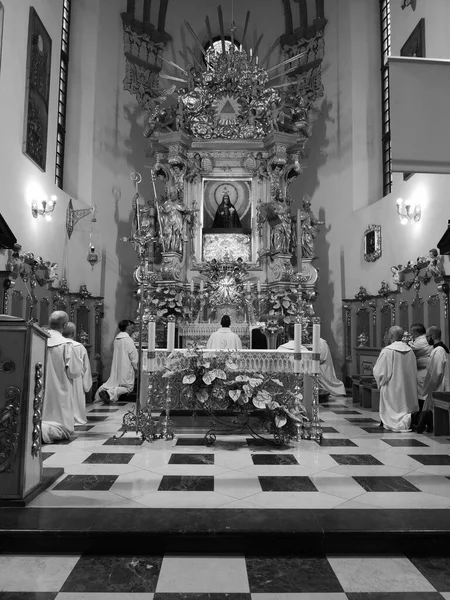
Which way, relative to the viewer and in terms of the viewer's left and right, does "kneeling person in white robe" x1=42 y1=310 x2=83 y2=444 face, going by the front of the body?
facing away from the viewer and to the right of the viewer

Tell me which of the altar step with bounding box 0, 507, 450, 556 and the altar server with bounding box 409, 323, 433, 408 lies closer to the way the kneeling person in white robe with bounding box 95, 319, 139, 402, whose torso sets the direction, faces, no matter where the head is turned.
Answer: the altar server

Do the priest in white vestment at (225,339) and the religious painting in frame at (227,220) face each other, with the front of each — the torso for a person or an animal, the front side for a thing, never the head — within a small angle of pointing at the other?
yes

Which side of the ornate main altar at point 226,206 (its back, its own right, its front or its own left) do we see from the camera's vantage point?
front

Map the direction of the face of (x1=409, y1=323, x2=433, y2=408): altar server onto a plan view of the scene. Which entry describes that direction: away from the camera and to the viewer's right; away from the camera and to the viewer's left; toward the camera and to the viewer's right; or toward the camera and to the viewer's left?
away from the camera and to the viewer's left

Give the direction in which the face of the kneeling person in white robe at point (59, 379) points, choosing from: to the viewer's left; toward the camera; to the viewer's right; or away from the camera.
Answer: away from the camera

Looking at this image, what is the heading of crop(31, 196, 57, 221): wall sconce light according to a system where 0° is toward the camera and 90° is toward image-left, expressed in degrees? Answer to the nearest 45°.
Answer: approximately 315°

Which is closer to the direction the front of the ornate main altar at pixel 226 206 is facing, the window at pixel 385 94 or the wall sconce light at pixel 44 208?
the wall sconce light

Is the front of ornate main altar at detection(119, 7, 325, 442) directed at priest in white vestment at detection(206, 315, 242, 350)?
yes

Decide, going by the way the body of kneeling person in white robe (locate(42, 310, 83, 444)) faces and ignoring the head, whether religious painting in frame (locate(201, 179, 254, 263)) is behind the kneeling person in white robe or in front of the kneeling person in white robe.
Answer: in front

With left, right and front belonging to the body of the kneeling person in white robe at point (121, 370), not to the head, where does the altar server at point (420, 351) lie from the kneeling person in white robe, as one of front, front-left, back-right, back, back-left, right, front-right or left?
right

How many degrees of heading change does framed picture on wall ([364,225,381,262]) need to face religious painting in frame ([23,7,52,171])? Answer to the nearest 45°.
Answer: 0° — it already faces it

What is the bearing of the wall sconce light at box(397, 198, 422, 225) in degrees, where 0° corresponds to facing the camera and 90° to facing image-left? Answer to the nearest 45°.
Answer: approximately 45°

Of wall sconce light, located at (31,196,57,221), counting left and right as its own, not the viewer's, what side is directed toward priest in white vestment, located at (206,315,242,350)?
front

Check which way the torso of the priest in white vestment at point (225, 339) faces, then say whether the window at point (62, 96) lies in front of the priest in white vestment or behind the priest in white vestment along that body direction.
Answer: in front

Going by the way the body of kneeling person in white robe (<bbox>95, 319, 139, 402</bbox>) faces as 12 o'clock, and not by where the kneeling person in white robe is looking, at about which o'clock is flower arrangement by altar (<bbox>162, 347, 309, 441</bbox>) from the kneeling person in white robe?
The flower arrangement by altar is roughly at 4 o'clock from the kneeling person in white robe.

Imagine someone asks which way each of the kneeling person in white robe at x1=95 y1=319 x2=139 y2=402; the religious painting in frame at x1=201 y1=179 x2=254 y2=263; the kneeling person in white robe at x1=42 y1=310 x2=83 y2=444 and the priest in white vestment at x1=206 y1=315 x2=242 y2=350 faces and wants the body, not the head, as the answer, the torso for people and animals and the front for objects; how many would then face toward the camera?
1
